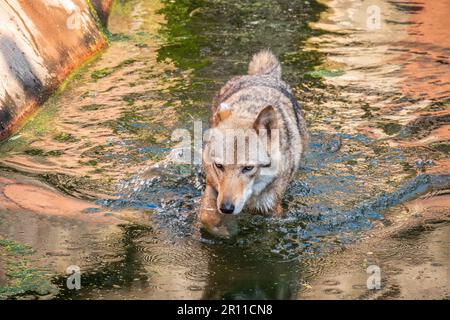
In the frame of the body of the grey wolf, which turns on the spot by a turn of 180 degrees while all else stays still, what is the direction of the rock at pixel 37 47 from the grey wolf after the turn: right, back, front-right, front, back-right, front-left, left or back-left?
front-left

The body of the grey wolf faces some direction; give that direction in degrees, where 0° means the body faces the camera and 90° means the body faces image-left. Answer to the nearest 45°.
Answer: approximately 0°
